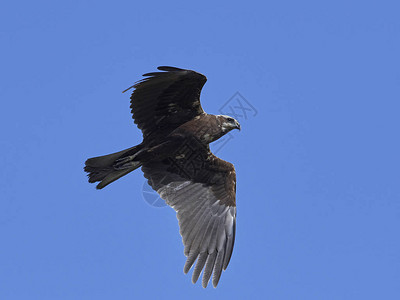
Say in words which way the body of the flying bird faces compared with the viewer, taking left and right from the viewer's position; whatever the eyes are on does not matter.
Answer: facing to the right of the viewer
